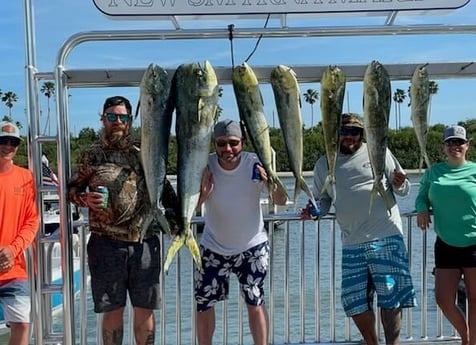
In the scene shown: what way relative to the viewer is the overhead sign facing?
toward the camera

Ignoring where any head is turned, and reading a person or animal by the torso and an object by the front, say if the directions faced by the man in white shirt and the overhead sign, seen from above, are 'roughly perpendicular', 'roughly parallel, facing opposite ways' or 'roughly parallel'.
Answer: roughly parallel

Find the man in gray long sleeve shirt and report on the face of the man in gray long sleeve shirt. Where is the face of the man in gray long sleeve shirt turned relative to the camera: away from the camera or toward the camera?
toward the camera

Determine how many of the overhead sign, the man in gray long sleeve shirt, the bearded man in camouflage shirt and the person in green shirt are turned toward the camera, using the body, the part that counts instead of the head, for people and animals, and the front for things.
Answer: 4

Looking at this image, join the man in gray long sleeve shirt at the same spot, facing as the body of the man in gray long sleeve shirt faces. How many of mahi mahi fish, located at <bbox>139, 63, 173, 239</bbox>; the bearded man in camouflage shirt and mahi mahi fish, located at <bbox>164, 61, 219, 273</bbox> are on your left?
0

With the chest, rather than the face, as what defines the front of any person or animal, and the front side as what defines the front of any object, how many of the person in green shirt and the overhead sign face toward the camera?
2

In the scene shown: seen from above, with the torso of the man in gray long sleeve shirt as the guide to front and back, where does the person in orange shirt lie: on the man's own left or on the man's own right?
on the man's own right

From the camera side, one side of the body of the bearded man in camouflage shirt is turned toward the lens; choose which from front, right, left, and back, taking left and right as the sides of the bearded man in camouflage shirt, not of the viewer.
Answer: front

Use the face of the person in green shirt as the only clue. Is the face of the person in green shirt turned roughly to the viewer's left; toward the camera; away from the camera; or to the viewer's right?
toward the camera

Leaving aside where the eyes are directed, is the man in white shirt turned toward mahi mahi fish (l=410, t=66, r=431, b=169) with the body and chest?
no

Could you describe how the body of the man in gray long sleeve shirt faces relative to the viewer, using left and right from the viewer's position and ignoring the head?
facing the viewer

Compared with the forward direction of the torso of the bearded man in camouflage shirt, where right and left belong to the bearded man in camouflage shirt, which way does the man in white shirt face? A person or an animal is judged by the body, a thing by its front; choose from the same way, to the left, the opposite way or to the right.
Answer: the same way

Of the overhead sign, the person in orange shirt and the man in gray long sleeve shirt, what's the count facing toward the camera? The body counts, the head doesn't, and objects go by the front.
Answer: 3

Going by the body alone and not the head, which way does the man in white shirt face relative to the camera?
toward the camera

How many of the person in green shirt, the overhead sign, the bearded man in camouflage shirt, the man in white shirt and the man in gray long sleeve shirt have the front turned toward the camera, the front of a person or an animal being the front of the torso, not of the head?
5

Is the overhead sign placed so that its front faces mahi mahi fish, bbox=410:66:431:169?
no
